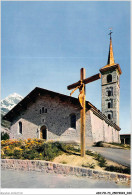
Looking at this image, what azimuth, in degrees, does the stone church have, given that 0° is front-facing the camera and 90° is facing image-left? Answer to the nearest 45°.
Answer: approximately 45°
